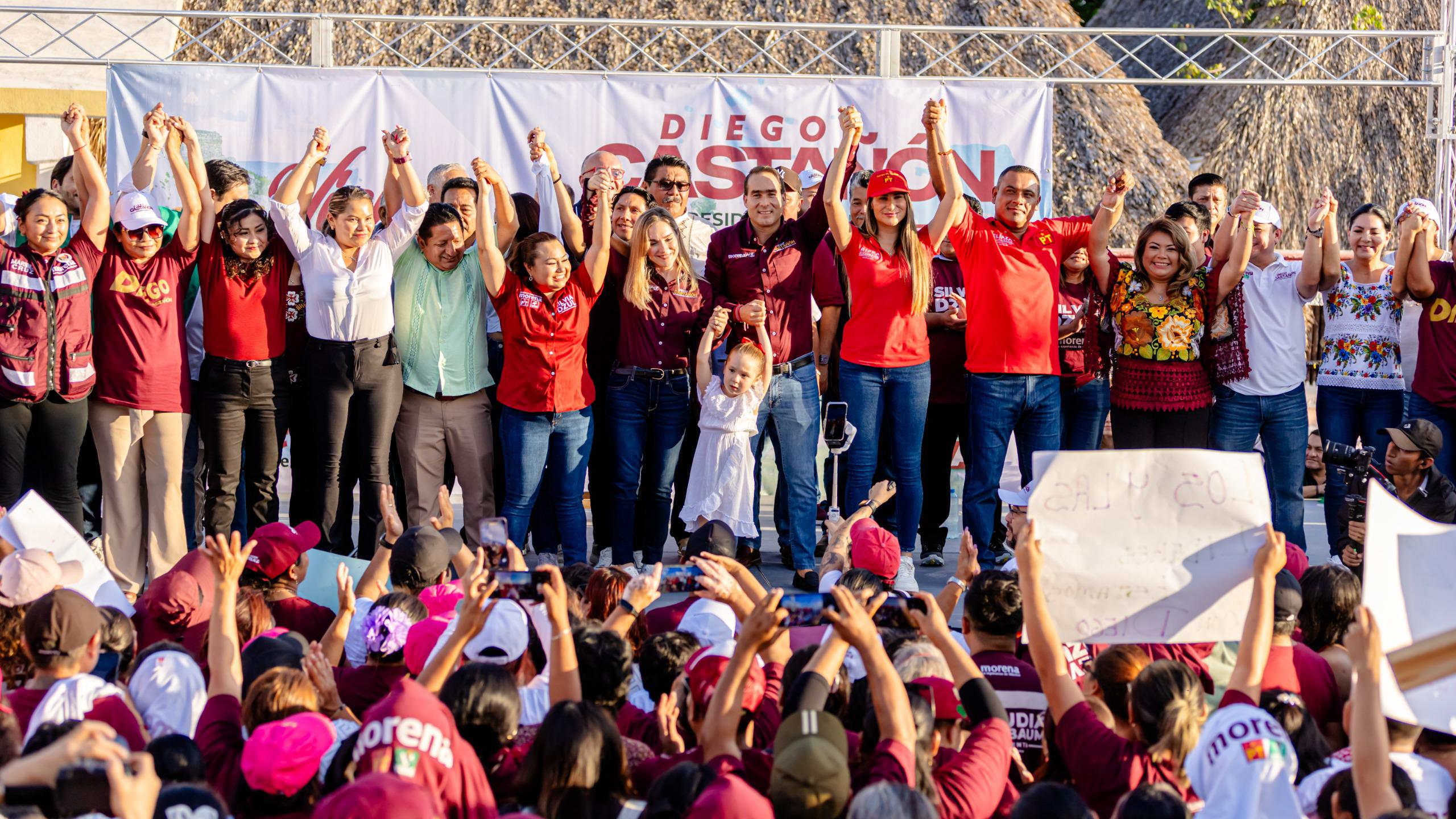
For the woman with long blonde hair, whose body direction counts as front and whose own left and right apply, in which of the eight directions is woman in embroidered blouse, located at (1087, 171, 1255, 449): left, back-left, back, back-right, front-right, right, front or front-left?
left

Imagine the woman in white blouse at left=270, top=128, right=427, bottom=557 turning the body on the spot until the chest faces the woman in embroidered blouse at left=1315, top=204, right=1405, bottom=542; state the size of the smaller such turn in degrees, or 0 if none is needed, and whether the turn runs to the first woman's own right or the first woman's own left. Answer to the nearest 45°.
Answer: approximately 90° to the first woman's own left

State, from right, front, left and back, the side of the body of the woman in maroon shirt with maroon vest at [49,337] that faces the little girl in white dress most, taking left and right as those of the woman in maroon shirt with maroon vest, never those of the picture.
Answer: left

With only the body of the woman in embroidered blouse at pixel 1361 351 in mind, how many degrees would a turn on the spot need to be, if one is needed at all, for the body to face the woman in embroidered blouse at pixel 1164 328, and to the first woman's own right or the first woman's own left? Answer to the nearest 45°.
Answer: approximately 45° to the first woman's own right

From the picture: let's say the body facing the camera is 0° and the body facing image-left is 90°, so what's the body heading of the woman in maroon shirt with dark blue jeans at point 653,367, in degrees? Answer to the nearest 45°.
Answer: approximately 0°

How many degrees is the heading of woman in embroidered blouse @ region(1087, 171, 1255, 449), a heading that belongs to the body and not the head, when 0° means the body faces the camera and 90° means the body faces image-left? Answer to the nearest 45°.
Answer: approximately 0°

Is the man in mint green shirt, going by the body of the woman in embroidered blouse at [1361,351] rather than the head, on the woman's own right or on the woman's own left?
on the woman's own right

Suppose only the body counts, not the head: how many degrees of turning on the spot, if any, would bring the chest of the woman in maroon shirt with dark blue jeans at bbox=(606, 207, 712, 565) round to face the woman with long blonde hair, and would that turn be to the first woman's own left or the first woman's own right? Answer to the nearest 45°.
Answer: approximately 90° to the first woman's own left

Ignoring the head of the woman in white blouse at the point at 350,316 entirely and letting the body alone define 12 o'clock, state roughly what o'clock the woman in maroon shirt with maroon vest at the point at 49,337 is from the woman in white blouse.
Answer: The woman in maroon shirt with maroon vest is roughly at 3 o'clock from the woman in white blouse.
